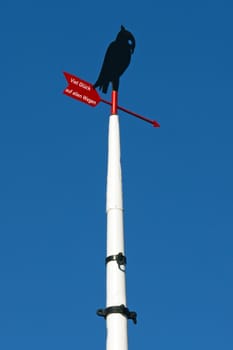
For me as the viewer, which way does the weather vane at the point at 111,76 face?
facing away from the viewer and to the right of the viewer
